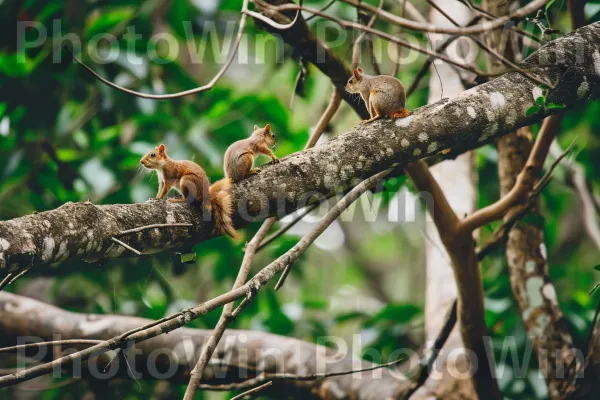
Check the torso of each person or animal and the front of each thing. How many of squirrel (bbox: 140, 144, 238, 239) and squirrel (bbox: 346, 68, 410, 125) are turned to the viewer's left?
2

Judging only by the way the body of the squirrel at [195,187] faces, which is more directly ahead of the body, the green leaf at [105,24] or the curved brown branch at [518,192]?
the green leaf

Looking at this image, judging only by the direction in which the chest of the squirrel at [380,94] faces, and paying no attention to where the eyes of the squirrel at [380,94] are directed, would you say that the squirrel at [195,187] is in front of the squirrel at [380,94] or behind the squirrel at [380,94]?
in front

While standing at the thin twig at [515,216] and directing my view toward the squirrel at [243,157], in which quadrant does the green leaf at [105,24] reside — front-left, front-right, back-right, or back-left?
front-right

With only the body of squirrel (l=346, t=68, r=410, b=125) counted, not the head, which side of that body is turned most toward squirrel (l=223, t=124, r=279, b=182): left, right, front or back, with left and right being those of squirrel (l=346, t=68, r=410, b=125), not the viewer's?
front

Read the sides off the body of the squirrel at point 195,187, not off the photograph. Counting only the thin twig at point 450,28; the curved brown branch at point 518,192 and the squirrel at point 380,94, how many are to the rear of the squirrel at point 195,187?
3

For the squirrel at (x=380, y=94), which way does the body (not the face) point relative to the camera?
to the viewer's left

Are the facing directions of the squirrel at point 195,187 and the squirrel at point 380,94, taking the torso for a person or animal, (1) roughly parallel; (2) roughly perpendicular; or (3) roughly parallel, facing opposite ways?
roughly parallel

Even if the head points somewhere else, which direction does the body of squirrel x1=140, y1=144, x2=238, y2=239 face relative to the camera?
to the viewer's left
